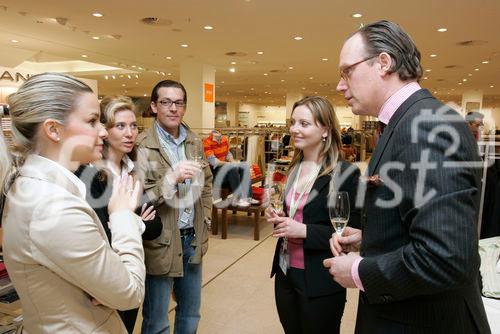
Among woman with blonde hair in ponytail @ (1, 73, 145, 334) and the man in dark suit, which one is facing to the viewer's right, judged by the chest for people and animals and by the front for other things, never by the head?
the woman with blonde hair in ponytail

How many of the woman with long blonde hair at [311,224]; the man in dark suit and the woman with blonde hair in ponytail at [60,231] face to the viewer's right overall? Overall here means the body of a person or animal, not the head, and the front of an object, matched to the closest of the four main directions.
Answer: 1

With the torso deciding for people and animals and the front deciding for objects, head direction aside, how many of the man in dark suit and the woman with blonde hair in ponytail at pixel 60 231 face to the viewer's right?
1

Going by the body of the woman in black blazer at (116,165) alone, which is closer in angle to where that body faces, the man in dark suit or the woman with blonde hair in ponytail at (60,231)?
the man in dark suit

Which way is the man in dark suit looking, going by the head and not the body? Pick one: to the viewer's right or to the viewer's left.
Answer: to the viewer's left

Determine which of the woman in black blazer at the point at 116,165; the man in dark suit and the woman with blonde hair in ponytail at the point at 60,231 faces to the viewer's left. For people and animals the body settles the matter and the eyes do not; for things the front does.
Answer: the man in dark suit

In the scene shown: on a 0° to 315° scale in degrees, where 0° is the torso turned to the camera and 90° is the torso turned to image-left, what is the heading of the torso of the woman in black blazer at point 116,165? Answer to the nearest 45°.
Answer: approximately 315°

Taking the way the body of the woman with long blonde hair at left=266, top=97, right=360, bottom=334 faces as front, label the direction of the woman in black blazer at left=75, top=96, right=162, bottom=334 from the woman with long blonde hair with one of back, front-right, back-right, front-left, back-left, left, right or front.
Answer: front-right

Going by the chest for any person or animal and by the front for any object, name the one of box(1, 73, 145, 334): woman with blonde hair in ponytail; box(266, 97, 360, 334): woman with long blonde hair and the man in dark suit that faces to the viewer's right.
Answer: box(1, 73, 145, 334): woman with blonde hair in ponytail

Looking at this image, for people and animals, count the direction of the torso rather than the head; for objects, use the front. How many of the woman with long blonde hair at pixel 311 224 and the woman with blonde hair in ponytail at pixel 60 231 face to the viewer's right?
1

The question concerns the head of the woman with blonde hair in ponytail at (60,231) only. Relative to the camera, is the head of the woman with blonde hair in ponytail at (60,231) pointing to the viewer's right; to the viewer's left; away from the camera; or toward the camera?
to the viewer's right

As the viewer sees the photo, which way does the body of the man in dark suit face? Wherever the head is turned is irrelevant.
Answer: to the viewer's left

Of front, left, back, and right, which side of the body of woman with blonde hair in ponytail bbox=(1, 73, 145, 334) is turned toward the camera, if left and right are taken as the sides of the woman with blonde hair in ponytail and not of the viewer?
right

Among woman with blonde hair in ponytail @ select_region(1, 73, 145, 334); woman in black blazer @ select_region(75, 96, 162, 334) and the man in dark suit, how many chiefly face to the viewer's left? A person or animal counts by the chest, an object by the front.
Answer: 1
